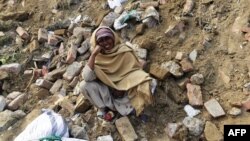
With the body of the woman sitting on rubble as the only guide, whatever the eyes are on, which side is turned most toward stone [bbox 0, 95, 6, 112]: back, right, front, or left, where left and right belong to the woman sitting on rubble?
right

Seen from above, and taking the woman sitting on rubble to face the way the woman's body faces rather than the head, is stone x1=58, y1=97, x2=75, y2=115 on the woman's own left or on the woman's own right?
on the woman's own right

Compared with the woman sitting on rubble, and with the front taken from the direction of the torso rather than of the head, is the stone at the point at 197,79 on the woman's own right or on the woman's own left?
on the woman's own left

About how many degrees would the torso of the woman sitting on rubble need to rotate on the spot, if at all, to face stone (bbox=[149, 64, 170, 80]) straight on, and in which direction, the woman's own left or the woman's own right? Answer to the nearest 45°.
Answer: approximately 135° to the woman's own left

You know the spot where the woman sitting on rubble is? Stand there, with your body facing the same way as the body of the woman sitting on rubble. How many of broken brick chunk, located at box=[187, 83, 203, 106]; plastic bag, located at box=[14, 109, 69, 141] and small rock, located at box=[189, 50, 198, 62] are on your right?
1

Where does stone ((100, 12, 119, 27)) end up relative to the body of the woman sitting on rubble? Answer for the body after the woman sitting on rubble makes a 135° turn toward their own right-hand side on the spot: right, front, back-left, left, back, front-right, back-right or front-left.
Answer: front-right

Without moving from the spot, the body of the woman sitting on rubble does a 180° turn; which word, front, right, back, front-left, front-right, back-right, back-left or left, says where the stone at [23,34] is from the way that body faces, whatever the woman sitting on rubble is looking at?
front-left

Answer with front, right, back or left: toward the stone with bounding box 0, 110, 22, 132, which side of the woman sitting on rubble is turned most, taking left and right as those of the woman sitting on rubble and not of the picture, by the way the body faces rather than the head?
right

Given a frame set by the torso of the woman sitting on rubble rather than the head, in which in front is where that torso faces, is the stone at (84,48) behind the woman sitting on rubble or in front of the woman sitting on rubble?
behind

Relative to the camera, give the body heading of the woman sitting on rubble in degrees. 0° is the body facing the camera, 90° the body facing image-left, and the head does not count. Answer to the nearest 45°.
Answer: approximately 0°

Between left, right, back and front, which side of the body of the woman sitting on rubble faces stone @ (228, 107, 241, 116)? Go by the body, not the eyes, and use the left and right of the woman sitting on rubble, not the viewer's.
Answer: left
